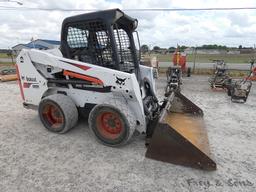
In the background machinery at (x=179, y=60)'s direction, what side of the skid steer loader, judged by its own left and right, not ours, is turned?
left

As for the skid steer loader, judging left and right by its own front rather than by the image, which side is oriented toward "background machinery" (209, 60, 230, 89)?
left

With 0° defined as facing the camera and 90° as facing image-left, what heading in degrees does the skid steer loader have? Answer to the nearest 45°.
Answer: approximately 315°

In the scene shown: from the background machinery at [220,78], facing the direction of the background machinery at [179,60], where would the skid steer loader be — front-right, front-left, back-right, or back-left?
back-left
